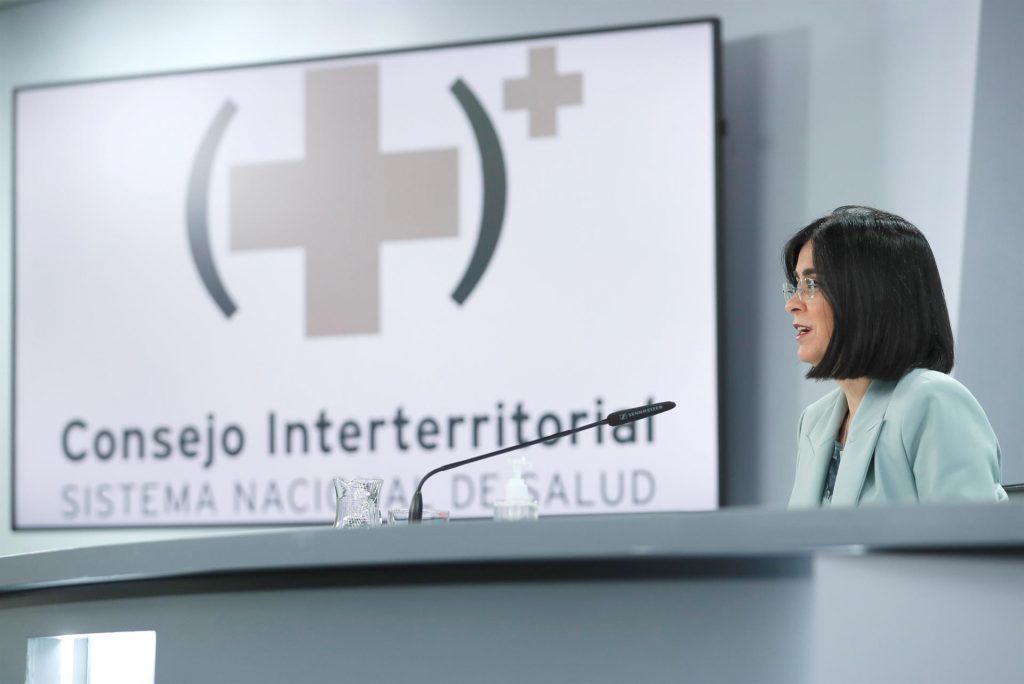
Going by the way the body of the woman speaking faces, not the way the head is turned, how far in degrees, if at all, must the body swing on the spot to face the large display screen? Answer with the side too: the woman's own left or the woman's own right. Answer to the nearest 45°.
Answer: approximately 90° to the woman's own right

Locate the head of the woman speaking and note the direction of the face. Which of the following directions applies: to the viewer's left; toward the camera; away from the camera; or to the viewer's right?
to the viewer's left

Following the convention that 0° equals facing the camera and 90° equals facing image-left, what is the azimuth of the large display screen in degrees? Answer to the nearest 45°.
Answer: approximately 45°

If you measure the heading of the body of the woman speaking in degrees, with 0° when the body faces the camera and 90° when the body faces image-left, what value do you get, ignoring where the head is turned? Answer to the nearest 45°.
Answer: approximately 45°
